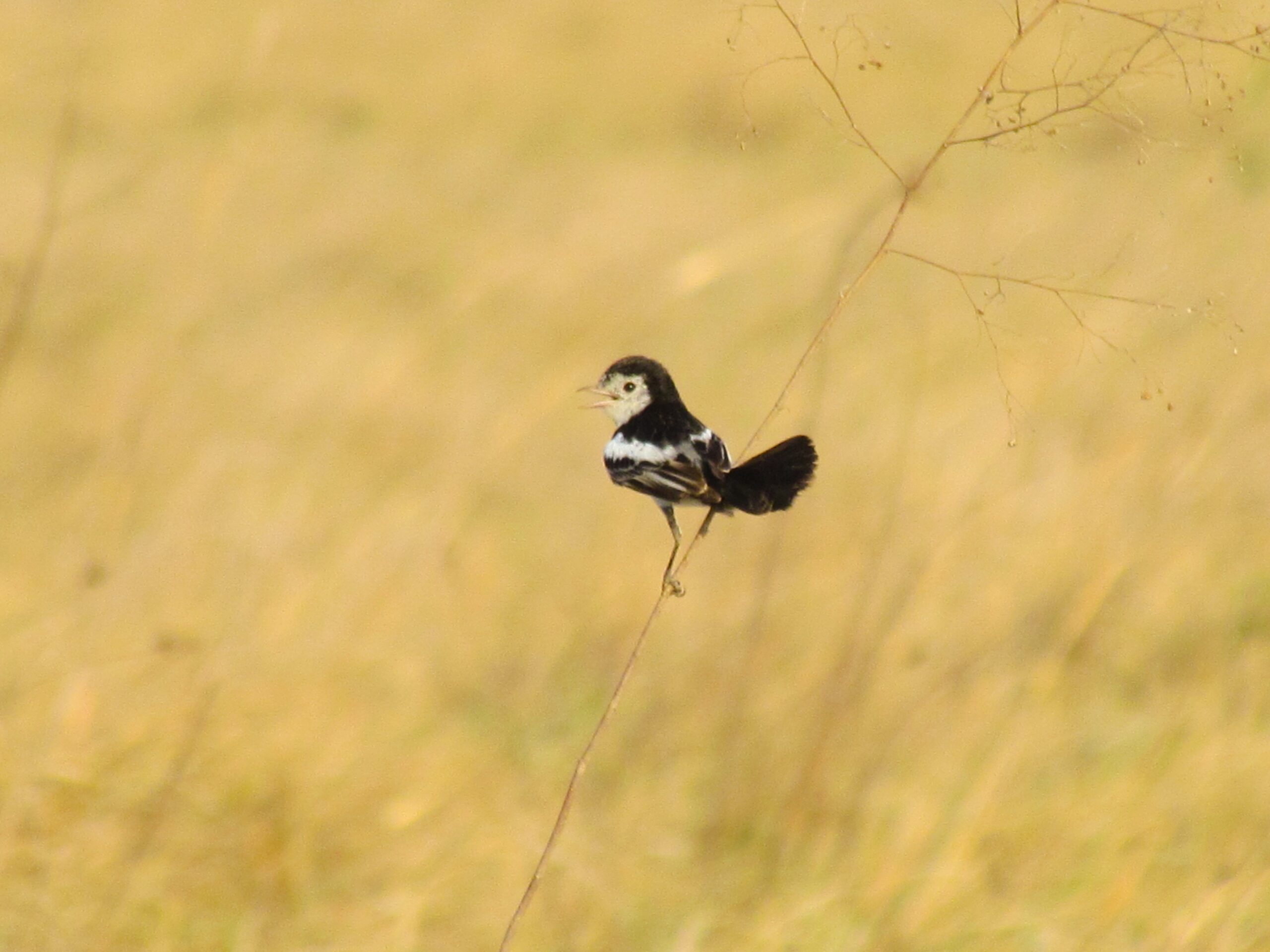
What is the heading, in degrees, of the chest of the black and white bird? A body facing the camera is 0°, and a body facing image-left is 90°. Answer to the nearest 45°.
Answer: approximately 135°

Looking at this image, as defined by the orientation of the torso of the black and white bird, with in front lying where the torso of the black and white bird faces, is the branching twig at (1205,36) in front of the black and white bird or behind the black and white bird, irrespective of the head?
behind
